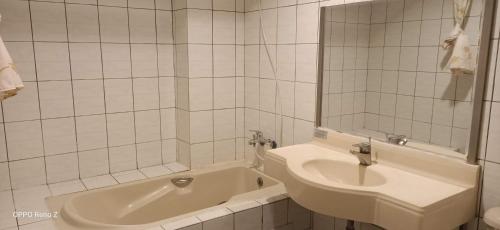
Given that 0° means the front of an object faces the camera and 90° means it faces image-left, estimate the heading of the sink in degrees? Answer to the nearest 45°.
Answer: approximately 45°

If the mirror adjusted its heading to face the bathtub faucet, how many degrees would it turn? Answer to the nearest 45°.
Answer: approximately 90° to its right

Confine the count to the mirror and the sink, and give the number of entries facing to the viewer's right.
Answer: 0

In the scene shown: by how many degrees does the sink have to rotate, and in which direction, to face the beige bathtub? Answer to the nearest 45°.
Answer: approximately 45° to its right

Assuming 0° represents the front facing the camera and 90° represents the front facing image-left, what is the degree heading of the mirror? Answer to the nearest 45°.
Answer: approximately 45°

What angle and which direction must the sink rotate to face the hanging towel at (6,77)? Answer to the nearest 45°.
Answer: approximately 45° to its right
